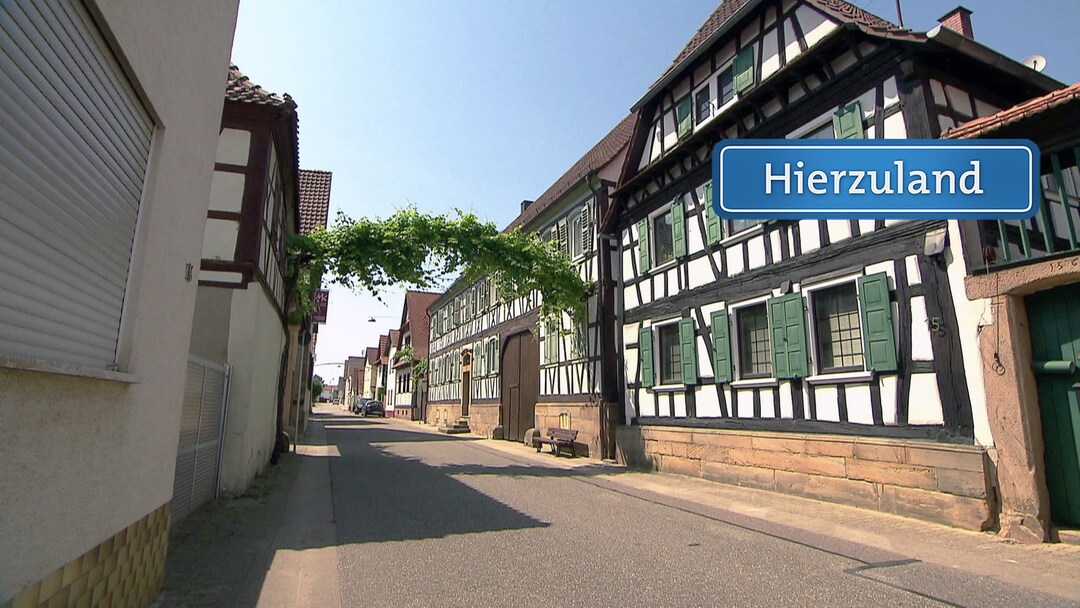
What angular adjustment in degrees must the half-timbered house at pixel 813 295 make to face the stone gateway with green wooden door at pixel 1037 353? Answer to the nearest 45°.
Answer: approximately 90° to its left

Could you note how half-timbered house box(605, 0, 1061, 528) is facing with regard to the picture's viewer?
facing the viewer and to the left of the viewer

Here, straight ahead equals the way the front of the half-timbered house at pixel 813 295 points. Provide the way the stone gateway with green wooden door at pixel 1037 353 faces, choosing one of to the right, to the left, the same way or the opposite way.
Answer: the same way

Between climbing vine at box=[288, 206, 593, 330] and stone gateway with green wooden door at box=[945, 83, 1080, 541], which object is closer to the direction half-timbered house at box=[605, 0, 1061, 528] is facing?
the climbing vine

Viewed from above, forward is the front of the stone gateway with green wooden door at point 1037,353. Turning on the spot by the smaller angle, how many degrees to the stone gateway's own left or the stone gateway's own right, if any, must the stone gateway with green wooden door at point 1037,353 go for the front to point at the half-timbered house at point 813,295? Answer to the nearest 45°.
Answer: approximately 90° to the stone gateway's own right

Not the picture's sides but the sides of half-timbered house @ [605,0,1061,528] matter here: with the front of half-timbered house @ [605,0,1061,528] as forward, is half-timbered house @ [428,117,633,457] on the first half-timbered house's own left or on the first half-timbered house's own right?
on the first half-timbered house's own right

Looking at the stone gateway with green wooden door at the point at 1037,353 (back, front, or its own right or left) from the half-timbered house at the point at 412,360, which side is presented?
right

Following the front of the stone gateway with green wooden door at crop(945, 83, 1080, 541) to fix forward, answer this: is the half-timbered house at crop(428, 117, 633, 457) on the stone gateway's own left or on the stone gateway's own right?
on the stone gateway's own right

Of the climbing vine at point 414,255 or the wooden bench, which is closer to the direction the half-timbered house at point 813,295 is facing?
the climbing vine
